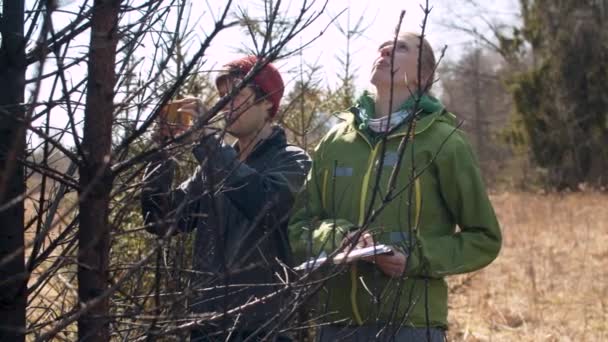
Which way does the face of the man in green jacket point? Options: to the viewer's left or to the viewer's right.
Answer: to the viewer's left

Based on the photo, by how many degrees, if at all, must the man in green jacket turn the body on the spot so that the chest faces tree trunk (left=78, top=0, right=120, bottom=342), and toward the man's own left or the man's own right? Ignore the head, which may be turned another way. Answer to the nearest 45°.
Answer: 0° — they already face it

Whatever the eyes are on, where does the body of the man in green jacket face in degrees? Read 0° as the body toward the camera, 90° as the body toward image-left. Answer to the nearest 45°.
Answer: approximately 45°
